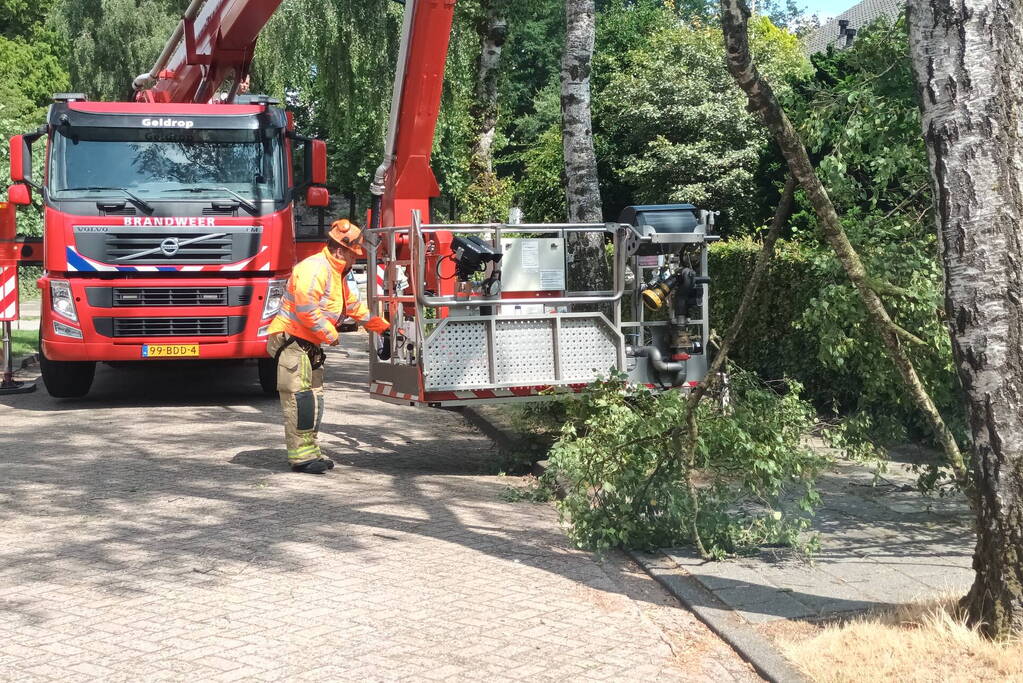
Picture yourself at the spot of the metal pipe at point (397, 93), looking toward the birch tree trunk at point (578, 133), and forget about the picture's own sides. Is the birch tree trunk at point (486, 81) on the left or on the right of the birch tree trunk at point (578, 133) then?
left

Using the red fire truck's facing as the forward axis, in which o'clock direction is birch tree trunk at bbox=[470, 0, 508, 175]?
The birch tree trunk is roughly at 7 o'clock from the red fire truck.

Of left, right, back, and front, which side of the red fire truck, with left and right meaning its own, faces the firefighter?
front

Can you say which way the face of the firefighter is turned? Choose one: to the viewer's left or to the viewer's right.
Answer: to the viewer's right

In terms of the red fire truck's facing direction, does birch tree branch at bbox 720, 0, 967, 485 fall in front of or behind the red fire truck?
in front

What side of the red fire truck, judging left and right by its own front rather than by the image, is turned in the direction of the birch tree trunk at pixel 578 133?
left

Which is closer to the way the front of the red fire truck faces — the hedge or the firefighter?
the firefighter

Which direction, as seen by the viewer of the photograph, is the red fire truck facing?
facing the viewer

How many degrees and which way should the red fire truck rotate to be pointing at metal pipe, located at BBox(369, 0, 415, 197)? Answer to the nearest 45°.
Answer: approximately 45° to its left

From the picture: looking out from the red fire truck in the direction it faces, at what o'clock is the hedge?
The hedge is roughly at 10 o'clock from the red fire truck.

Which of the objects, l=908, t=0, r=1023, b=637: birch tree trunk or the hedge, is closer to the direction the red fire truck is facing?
the birch tree trunk
